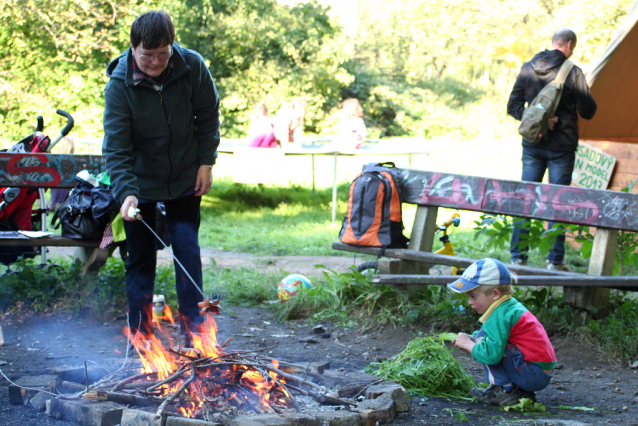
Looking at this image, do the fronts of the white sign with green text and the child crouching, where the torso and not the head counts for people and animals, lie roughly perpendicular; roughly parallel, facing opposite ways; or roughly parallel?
roughly perpendicular

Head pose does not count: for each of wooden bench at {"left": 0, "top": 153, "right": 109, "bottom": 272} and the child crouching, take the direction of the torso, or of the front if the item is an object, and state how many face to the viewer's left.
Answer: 1

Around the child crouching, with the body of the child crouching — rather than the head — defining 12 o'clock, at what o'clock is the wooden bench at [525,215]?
The wooden bench is roughly at 3 o'clock from the child crouching.

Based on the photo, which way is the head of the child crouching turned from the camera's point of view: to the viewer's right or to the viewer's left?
to the viewer's left

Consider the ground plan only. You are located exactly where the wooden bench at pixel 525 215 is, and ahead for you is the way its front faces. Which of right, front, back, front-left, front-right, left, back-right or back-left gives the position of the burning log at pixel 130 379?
front

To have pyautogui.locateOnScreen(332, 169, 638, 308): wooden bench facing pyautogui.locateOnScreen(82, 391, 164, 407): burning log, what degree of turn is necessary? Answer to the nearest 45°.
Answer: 0° — it already faces it

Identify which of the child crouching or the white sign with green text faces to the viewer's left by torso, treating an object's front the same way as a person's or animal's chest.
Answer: the child crouching

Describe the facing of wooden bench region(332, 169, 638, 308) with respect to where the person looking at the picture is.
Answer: facing the viewer and to the left of the viewer

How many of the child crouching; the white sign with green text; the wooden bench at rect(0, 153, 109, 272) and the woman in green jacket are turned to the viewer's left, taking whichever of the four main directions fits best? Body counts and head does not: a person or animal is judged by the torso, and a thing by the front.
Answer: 1

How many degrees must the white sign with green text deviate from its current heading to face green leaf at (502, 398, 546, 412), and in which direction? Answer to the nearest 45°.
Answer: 0° — it already faces it

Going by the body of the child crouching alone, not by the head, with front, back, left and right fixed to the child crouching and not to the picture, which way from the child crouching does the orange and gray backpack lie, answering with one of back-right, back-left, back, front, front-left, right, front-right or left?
front-right

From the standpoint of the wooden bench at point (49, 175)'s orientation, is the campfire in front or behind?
in front

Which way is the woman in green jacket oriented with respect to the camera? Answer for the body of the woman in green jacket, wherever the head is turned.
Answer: toward the camera

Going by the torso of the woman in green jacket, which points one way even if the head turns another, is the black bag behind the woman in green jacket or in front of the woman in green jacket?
behind

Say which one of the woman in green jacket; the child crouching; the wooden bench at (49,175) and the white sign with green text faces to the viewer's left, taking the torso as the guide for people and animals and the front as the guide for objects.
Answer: the child crouching

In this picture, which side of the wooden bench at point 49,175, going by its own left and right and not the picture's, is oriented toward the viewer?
front
